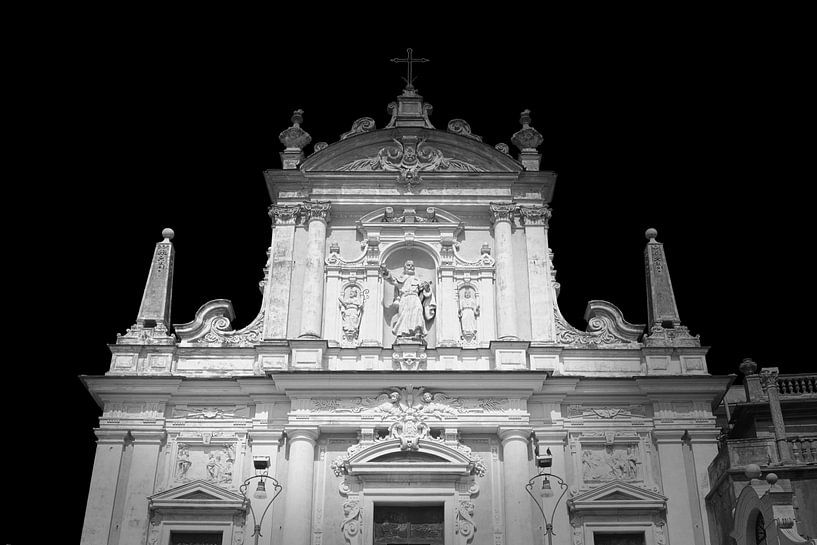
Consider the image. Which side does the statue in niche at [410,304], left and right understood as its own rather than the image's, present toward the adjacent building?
left

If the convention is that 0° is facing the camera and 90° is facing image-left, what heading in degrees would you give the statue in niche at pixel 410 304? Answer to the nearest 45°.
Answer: approximately 0°

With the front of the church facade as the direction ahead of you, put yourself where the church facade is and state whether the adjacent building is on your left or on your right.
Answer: on your left
